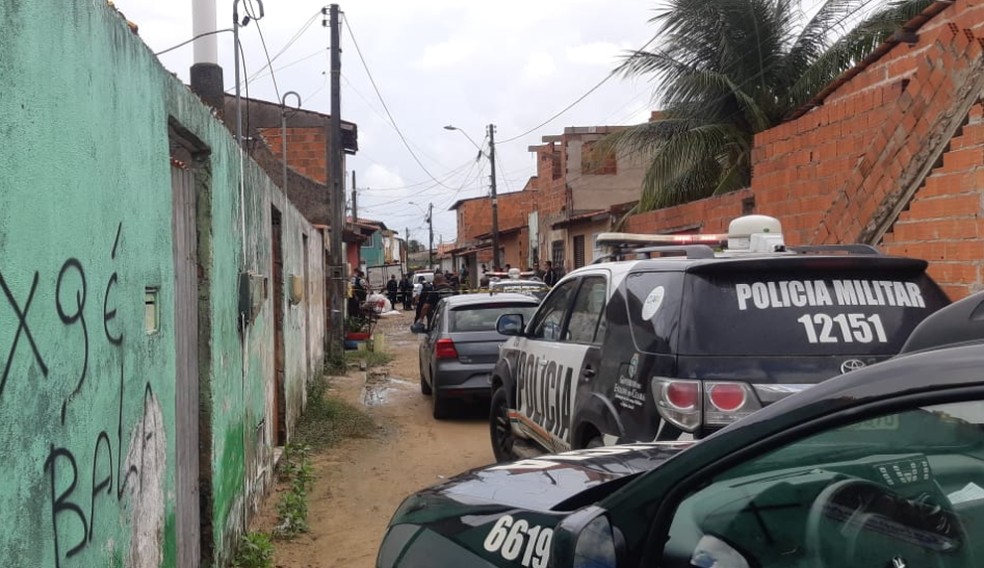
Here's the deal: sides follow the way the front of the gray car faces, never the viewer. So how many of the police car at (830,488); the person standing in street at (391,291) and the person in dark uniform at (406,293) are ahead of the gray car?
2

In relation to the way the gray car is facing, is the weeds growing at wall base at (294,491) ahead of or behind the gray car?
behind

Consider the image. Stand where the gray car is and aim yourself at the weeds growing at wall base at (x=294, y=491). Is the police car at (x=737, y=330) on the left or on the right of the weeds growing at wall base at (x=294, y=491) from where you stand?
left

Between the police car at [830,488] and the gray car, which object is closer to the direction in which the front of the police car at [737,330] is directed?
the gray car

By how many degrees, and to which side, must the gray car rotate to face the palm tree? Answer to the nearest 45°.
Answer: approximately 45° to its right

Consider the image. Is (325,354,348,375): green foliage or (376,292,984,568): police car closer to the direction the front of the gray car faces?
the green foliage

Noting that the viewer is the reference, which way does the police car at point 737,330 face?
facing away from the viewer and to the left of the viewer

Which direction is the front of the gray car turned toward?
away from the camera
